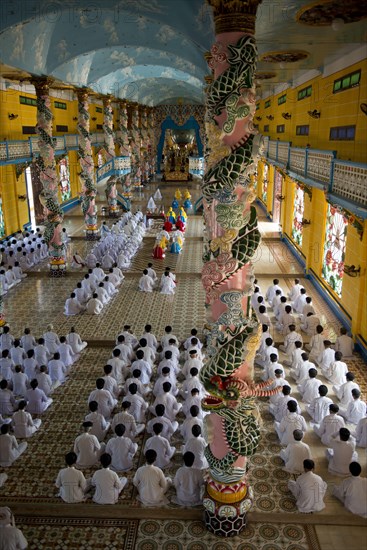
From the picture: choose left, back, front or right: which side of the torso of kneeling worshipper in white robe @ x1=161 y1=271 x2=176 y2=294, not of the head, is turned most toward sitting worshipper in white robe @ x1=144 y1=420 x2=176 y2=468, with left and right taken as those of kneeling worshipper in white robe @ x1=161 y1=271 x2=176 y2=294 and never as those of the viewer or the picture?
back

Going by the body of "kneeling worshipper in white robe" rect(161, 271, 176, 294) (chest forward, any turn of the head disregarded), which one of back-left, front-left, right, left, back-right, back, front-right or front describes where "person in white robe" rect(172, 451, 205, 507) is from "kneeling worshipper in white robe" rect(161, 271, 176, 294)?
back

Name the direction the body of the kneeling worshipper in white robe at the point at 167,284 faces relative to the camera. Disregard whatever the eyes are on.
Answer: away from the camera

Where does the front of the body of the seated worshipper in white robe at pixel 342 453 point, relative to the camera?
away from the camera

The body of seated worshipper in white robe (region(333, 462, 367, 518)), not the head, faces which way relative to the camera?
away from the camera

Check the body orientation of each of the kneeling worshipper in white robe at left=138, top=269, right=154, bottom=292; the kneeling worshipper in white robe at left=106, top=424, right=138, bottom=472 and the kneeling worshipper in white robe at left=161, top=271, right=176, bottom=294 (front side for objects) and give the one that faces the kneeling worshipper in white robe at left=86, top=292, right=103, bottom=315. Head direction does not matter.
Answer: the kneeling worshipper in white robe at left=106, top=424, right=138, bottom=472

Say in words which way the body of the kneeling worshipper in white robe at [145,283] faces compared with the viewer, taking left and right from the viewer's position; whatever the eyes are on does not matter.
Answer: facing away from the viewer

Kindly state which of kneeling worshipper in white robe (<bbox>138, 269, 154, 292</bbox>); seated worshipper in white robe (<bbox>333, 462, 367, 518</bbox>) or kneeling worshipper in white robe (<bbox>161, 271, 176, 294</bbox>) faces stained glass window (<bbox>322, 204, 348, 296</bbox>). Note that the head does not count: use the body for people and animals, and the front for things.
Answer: seated worshipper in white robe (<bbox>333, 462, 367, 518</bbox>)

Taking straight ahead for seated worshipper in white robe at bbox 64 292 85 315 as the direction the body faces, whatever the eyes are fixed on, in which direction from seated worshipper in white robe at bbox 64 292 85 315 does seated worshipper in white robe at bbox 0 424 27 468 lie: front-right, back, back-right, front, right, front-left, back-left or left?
back-right

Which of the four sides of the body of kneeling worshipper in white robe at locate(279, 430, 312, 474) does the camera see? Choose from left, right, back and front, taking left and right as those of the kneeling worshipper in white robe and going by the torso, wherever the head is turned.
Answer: back

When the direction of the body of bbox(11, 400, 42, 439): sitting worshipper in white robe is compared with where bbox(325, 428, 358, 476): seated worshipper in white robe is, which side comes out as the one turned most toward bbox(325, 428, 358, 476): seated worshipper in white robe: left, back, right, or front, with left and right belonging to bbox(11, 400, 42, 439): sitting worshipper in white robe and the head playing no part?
right

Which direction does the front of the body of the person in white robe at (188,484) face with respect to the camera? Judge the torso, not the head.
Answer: away from the camera

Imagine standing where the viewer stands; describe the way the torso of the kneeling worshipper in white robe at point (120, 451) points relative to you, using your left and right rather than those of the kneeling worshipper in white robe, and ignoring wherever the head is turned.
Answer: facing away from the viewer

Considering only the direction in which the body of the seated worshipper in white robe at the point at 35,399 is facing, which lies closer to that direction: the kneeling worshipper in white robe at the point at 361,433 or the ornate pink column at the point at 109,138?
the ornate pink column

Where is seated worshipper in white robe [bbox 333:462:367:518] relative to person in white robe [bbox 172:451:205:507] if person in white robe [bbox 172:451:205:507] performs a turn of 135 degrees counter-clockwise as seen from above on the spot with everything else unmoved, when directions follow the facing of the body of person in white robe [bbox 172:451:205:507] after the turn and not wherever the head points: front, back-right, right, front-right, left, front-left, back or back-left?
back-left
